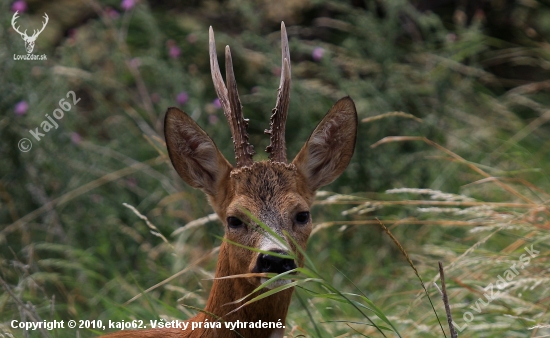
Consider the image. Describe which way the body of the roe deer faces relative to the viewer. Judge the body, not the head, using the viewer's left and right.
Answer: facing the viewer and to the right of the viewer

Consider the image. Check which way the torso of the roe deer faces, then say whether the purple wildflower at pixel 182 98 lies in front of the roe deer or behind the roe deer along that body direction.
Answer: behind

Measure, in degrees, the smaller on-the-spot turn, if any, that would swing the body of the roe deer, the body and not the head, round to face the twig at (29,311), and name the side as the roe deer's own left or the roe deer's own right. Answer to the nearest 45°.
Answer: approximately 135° to the roe deer's own right

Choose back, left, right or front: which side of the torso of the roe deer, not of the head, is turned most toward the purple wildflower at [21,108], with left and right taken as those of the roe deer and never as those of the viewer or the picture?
back
